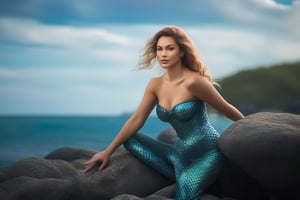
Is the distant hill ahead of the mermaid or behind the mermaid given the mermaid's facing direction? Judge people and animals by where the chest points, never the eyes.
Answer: behind

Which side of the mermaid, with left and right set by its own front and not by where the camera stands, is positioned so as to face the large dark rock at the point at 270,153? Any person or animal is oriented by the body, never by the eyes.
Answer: left

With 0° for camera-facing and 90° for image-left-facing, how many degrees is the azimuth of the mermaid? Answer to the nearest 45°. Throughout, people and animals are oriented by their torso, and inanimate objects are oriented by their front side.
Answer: approximately 45°
